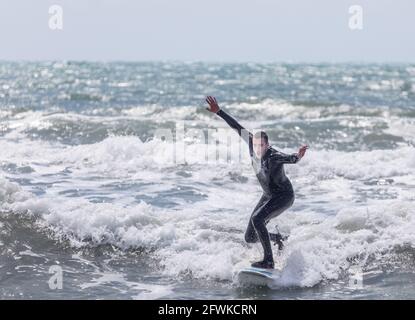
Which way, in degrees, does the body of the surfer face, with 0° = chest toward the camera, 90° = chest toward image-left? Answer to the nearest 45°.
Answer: approximately 45°
